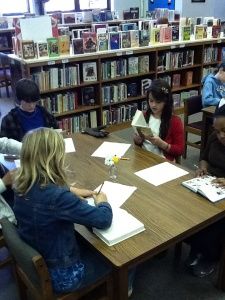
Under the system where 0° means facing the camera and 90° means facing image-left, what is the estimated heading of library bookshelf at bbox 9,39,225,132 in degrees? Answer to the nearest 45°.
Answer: approximately 315°

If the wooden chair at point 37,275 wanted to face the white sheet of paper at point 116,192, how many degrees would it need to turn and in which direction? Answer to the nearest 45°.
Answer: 0° — it already faces it

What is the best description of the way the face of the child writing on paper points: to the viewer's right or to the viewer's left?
to the viewer's right

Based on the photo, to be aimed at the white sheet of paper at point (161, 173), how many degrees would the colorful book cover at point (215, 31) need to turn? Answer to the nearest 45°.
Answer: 0° — it already faces it

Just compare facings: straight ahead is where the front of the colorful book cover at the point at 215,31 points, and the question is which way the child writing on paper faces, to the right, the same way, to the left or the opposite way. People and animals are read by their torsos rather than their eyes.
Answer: the opposite way

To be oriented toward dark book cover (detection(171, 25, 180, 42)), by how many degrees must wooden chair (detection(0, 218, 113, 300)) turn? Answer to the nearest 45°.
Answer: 0° — it already faces it

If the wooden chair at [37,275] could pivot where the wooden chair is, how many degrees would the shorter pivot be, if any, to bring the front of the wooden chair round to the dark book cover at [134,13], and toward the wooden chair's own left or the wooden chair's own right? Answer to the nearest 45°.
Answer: approximately 45° to the wooden chair's own left

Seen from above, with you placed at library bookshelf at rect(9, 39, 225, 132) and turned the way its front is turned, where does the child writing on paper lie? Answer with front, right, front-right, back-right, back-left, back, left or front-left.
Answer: front-right

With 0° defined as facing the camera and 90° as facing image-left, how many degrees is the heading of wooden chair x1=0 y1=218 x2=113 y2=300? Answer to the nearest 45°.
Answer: approximately 225°

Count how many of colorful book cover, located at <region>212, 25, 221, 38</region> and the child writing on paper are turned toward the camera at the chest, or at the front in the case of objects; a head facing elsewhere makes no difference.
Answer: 1
